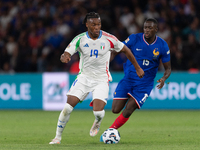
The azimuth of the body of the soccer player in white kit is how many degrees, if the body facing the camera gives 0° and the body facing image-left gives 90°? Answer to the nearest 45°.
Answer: approximately 0°

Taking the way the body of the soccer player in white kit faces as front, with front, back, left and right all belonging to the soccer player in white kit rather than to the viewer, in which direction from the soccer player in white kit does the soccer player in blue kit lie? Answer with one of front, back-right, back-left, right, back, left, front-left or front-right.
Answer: back-left
